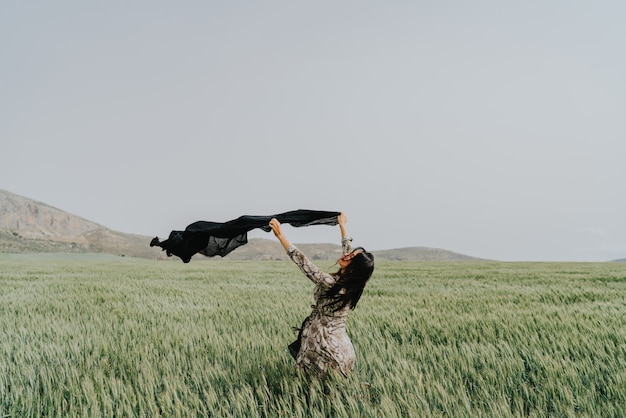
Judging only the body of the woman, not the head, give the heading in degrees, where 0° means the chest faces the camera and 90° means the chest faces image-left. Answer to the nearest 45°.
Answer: approximately 135°
